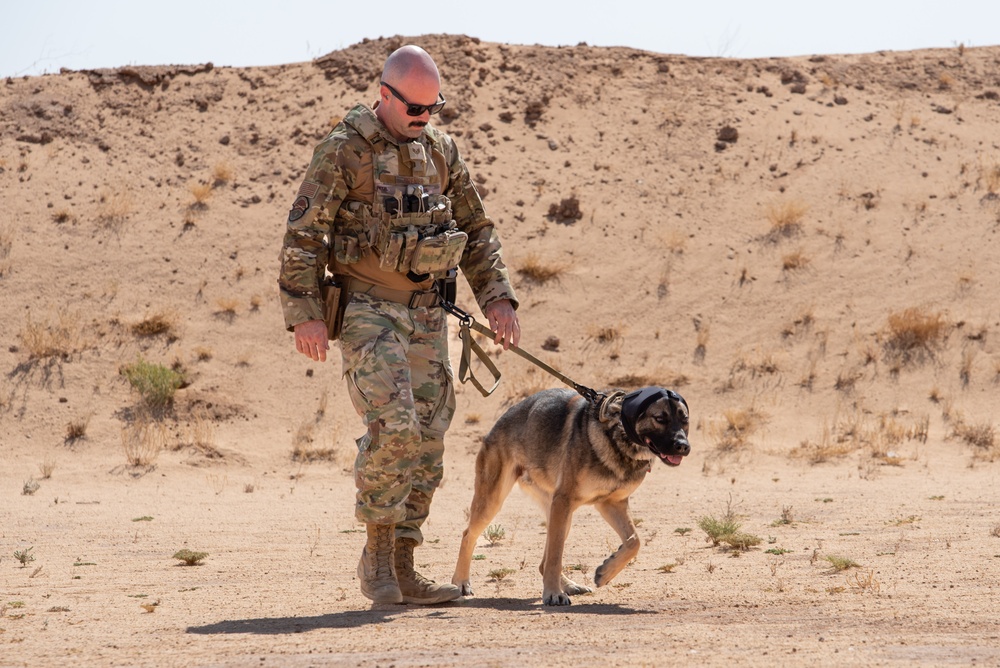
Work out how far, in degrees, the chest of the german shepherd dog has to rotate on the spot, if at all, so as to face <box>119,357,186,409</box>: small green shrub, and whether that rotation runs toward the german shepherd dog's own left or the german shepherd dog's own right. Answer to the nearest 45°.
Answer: approximately 180°

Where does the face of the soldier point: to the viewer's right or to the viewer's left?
to the viewer's right

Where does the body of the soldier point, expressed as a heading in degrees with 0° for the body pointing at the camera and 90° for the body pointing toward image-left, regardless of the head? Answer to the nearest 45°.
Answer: approximately 315°

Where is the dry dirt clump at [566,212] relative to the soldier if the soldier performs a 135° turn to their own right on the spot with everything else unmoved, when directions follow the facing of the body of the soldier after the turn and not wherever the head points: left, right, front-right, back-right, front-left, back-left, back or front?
right

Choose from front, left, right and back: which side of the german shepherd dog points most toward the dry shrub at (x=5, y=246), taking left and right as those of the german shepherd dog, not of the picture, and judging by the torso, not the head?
back

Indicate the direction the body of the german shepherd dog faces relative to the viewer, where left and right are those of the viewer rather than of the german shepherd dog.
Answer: facing the viewer and to the right of the viewer

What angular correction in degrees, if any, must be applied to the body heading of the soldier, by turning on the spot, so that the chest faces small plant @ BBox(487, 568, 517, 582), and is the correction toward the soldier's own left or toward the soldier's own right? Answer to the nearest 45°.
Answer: approximately 90° to the soldier's own left

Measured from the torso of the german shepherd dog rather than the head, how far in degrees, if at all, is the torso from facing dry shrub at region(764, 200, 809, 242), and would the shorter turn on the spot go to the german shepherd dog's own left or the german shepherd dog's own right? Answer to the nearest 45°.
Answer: approximately 135° to the german shepherd dog's own left

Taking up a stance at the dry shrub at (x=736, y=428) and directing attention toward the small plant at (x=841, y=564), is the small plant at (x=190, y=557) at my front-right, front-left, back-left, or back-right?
front-right

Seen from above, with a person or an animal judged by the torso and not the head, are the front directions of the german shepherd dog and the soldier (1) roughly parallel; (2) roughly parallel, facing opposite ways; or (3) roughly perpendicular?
roughly parallel

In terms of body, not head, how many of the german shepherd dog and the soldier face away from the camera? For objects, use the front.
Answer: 0

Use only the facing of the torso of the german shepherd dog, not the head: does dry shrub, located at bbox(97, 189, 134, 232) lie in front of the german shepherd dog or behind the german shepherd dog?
behind
